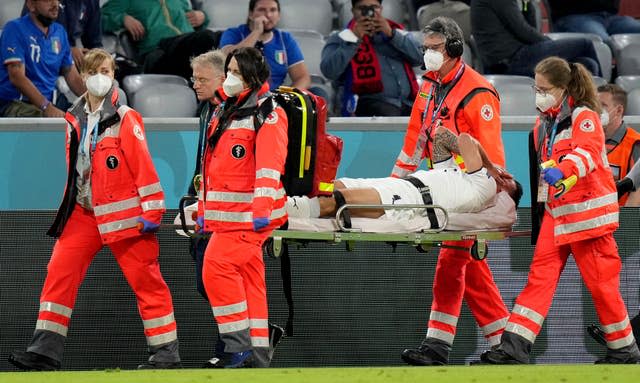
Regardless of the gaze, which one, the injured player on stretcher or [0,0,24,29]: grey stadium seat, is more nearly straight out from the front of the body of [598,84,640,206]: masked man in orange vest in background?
the injured player on stretcher

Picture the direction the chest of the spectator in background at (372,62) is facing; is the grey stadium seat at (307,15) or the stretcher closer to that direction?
the stretcher

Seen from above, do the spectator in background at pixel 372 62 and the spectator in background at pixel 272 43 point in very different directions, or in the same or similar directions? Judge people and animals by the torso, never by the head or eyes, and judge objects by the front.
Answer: same or similar directions

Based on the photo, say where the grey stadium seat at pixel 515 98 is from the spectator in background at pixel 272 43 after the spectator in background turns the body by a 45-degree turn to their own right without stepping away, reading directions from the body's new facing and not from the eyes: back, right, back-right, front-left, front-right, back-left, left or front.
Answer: back-left

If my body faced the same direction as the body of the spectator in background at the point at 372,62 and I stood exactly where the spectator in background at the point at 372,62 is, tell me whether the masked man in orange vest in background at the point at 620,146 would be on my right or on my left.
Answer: on my left

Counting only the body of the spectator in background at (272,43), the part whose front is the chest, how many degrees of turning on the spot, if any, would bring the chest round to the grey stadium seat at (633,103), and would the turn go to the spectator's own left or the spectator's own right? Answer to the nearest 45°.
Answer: approximately 90° to the spectator's own left

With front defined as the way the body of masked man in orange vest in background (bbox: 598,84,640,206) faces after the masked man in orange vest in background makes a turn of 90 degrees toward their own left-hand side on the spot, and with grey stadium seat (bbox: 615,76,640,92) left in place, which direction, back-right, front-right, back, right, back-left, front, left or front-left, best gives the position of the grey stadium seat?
back-left

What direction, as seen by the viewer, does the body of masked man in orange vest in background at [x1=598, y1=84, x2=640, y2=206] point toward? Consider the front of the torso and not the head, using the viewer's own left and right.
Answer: facing the viewer and to the left of the viewer

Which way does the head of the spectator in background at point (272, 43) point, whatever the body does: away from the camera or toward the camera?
toward the camera

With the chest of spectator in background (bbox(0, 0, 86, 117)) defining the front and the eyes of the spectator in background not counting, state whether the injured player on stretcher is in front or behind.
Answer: in front

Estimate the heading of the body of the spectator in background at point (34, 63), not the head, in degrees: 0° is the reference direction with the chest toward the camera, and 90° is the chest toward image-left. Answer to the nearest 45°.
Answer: approximately 315°

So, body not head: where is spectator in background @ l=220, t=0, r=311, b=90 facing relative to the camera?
toward the camera

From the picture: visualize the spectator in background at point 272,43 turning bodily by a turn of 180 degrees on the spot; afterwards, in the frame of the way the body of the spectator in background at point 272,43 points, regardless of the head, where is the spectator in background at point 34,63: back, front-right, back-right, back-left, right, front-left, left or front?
left

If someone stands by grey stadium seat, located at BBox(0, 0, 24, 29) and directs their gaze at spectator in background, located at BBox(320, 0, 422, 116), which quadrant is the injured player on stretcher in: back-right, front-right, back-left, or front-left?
front-right

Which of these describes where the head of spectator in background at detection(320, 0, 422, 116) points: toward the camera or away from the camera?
toward the camera

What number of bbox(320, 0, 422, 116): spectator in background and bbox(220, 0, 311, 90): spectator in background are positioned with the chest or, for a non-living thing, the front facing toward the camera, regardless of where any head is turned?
2

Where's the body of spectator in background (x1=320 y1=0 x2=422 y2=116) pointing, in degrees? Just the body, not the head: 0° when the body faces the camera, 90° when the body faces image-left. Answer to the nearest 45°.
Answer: approximately 0°

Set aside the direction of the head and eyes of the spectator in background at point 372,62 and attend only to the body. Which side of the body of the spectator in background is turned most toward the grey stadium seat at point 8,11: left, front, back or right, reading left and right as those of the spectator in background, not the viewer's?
right
